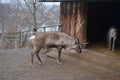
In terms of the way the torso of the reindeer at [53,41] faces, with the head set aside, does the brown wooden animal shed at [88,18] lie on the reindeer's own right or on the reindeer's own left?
on the reindeer's own left

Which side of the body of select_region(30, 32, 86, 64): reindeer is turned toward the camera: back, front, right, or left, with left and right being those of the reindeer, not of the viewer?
right
